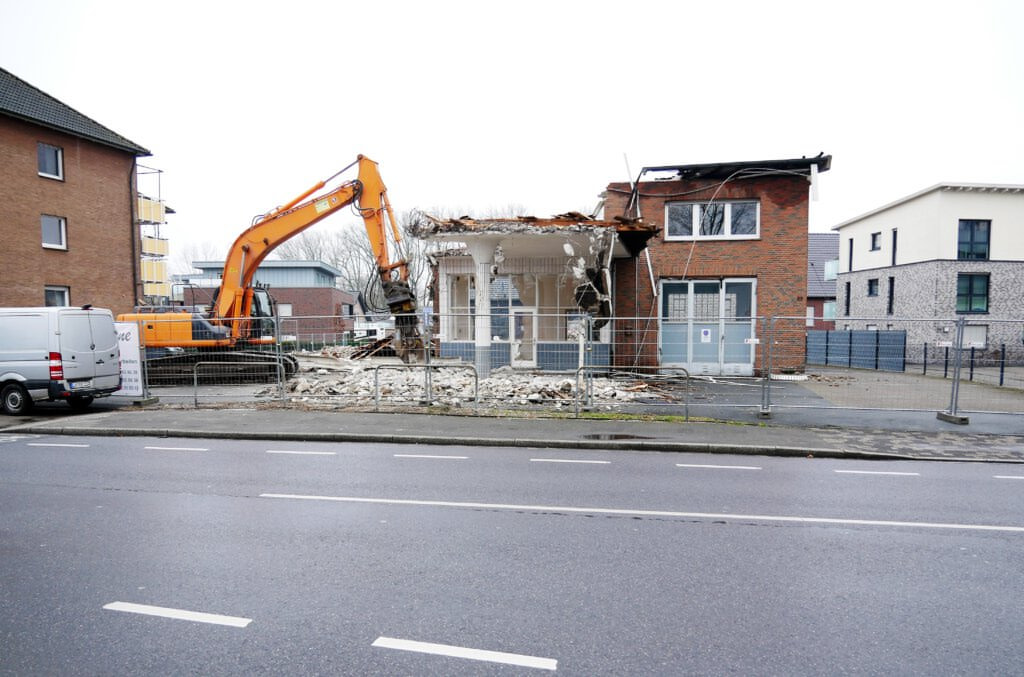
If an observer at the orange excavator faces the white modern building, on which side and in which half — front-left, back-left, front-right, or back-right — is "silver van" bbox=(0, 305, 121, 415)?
back-right

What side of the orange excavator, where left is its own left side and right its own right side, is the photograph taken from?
right

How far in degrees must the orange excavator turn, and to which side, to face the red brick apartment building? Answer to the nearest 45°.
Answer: approximately 135° to its left

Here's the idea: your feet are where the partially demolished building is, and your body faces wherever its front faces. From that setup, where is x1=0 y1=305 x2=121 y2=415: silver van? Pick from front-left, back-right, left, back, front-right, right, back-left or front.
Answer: front-right

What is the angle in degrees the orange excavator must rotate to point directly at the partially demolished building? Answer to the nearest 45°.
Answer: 0° — it already faces it

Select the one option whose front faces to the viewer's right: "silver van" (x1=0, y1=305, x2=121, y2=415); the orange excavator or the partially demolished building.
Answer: the orange excavator

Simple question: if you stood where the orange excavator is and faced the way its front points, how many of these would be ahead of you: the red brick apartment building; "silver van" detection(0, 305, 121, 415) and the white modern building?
1

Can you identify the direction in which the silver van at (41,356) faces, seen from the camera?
facing away from the viewer and to the left of the viewer
